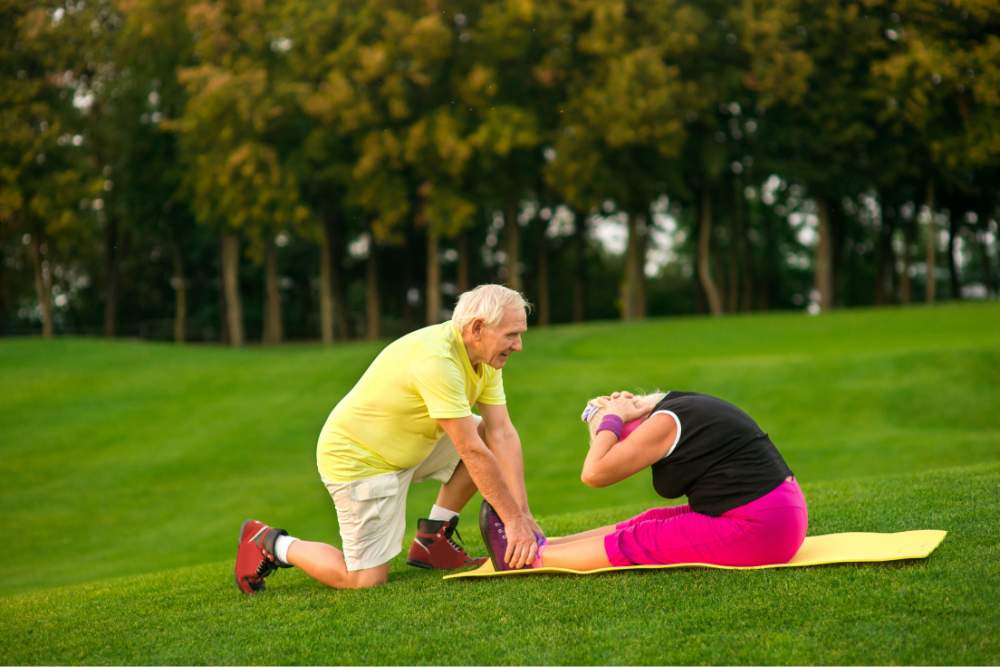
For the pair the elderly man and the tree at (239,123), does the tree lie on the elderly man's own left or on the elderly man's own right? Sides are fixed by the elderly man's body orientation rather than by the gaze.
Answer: on the elderly man's own left

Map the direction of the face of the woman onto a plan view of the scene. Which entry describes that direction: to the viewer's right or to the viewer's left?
to the viewer's left

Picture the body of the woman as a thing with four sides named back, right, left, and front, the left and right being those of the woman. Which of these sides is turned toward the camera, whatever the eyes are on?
left

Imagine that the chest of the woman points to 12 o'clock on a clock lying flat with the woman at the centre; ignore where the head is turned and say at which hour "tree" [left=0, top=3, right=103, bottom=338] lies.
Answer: The tree is roughly at 2 o'clock from the woman.

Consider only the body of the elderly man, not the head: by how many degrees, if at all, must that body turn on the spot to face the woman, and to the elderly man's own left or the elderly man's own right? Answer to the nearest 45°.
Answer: approximately 45° to the elderly man's own right

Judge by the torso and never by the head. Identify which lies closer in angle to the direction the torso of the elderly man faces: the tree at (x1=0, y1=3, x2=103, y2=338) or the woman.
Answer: the woman

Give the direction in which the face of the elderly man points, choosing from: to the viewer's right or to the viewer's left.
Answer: to the viewer's right

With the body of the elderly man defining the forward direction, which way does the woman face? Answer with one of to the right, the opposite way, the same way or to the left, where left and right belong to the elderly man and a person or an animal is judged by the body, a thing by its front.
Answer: the opposite way

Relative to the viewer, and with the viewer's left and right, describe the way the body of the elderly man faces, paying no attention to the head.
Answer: facing to the right of the viewer

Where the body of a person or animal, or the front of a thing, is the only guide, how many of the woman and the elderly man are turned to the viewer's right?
1

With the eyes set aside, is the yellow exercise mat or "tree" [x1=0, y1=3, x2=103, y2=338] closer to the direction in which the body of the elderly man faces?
the yellow exercise mat
